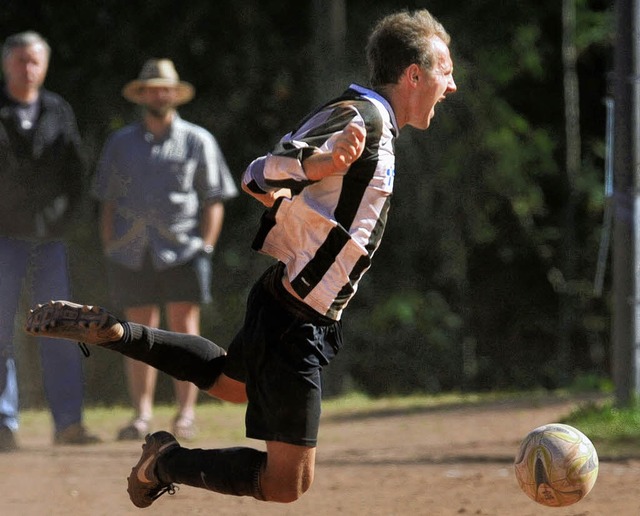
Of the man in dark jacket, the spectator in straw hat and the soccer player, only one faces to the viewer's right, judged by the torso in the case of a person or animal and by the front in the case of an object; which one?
the soccer player

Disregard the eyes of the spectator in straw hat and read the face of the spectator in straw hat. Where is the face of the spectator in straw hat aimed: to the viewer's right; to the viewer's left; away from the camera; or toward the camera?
toward the camera

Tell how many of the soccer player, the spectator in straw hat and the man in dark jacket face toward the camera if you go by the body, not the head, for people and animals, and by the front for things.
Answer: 2

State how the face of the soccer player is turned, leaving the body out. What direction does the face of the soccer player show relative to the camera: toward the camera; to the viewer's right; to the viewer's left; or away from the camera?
to the viewer's right

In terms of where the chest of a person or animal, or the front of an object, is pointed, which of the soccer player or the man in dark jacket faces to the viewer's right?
the soccer player

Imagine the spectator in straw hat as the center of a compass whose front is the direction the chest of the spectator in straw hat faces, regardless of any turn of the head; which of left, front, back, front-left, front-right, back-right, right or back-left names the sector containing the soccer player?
front

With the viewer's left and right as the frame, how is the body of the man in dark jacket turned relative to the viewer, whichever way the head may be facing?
facing the viewer

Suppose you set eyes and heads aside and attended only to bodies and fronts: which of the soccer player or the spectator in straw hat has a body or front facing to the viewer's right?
the soccer player

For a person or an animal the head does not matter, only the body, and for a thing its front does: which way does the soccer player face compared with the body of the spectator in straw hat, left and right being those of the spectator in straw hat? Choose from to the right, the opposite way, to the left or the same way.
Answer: to the left

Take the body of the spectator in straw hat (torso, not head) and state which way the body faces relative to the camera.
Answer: toward the camera

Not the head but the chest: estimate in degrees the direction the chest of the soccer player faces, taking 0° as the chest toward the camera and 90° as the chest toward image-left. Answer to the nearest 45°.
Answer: approximately 270°

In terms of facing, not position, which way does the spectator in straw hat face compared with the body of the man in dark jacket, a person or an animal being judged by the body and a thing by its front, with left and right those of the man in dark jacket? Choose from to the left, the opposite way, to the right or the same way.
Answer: the same way
